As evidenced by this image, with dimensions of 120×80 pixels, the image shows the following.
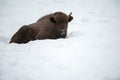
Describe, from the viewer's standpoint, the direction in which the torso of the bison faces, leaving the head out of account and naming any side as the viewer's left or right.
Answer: facing to the right of the viewer
